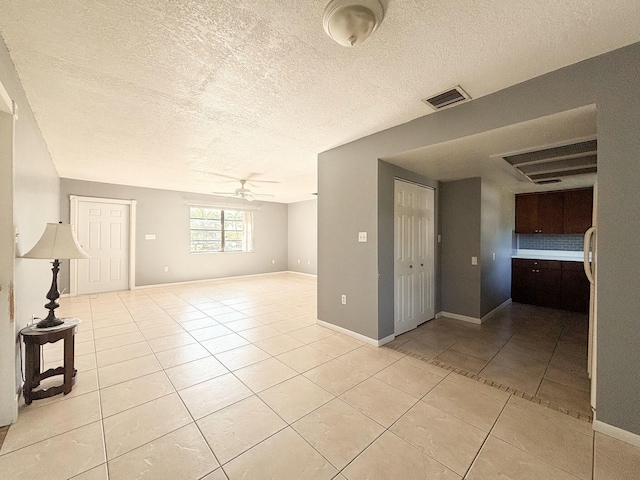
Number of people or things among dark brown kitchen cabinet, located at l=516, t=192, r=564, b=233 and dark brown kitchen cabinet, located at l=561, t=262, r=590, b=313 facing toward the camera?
2

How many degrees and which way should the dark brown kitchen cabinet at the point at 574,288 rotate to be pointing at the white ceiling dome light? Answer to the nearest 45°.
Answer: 0° — it already faces it

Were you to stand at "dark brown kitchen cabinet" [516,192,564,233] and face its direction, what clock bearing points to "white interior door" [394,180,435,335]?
The white interior door is roughly at 1 o'clock from the dark brown kitchen cabinet.

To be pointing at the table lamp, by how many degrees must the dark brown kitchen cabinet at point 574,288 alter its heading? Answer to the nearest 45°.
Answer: approximately 45° to its right

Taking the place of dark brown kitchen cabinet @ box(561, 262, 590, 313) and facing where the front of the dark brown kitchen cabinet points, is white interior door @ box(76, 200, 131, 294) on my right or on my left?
on my right

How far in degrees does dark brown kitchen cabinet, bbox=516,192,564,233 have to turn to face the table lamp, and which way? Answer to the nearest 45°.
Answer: approximately 45° to its right

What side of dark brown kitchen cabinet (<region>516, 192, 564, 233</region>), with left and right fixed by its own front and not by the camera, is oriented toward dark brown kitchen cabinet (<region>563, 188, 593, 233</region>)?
left

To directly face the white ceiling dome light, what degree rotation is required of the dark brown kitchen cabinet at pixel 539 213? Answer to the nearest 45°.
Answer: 0° — it already faces it
